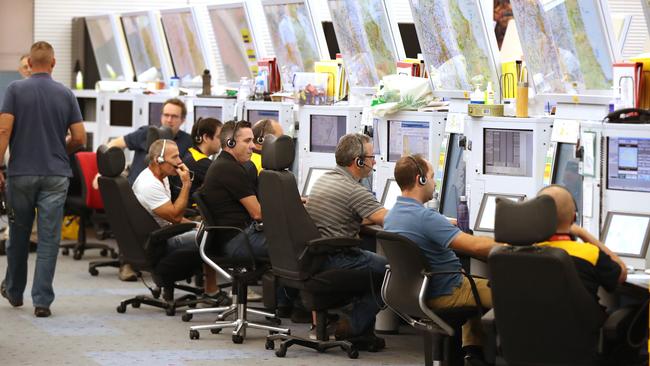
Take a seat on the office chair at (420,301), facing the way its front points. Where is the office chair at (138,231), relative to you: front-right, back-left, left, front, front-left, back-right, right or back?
left

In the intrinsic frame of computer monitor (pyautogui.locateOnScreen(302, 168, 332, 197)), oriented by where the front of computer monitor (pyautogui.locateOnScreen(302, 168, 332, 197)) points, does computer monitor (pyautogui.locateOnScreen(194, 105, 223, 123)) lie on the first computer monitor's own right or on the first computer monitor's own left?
on the first computer monitor's own right

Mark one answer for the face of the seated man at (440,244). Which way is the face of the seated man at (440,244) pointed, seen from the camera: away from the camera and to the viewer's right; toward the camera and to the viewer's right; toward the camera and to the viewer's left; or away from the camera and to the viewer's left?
away from the camera and to the viewer's right

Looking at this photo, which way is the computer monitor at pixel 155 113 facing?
toward the camera

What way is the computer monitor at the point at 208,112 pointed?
toward the camera

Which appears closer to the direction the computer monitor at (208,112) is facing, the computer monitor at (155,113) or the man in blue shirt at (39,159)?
the man in blue shirt

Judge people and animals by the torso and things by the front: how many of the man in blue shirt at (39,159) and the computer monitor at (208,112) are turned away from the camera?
1

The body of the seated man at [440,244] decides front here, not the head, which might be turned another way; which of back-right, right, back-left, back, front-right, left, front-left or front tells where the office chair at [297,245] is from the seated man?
left

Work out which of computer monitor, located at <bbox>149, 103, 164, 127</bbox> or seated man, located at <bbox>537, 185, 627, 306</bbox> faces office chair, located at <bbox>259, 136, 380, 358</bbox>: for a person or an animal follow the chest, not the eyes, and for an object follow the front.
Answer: the computer monitor

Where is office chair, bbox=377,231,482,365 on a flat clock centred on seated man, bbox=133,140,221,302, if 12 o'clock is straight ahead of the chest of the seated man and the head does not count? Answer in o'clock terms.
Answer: The office chair is roughly at 2 o'clock from the seated man.

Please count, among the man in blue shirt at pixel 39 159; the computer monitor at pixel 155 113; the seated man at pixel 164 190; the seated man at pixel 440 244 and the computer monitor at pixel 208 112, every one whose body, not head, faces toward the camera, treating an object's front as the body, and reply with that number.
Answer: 2

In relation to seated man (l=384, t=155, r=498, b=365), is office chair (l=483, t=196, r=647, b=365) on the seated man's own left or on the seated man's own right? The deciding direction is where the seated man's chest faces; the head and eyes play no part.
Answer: on the seated man's own right

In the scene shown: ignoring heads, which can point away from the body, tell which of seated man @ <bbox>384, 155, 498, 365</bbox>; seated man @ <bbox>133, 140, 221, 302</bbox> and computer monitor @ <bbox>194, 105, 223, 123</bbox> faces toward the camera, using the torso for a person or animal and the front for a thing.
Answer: the computer monitor

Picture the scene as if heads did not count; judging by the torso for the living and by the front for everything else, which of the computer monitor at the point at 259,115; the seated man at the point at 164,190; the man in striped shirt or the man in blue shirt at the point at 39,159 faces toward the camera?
the computer monitor

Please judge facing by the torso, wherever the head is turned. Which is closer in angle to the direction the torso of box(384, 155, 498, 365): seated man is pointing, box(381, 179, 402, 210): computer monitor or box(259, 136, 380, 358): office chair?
the computer monitor

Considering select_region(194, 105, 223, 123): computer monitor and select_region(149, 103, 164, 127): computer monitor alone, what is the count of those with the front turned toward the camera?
2

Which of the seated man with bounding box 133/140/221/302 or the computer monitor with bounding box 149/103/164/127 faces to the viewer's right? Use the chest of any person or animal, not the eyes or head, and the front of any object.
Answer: the seated man

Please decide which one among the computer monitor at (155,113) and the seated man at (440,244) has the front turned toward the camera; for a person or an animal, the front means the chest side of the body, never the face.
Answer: the computer monitor

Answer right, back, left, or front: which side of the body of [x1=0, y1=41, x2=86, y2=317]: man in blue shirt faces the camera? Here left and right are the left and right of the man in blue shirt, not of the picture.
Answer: back

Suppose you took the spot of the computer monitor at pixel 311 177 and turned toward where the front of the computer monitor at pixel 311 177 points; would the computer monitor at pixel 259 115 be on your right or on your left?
on your right

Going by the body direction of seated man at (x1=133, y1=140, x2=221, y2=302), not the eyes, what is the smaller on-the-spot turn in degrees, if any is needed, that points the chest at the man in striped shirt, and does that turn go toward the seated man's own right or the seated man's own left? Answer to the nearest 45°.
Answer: approximately 45° to the seated man's own right

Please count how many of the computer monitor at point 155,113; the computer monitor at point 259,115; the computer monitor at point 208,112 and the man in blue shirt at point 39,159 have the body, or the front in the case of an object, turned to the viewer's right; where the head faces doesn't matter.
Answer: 0

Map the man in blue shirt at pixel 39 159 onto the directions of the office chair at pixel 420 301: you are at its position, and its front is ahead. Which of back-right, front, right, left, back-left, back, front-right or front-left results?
left

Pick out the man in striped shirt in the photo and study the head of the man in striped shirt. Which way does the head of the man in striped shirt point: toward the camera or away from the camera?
away from the camera
